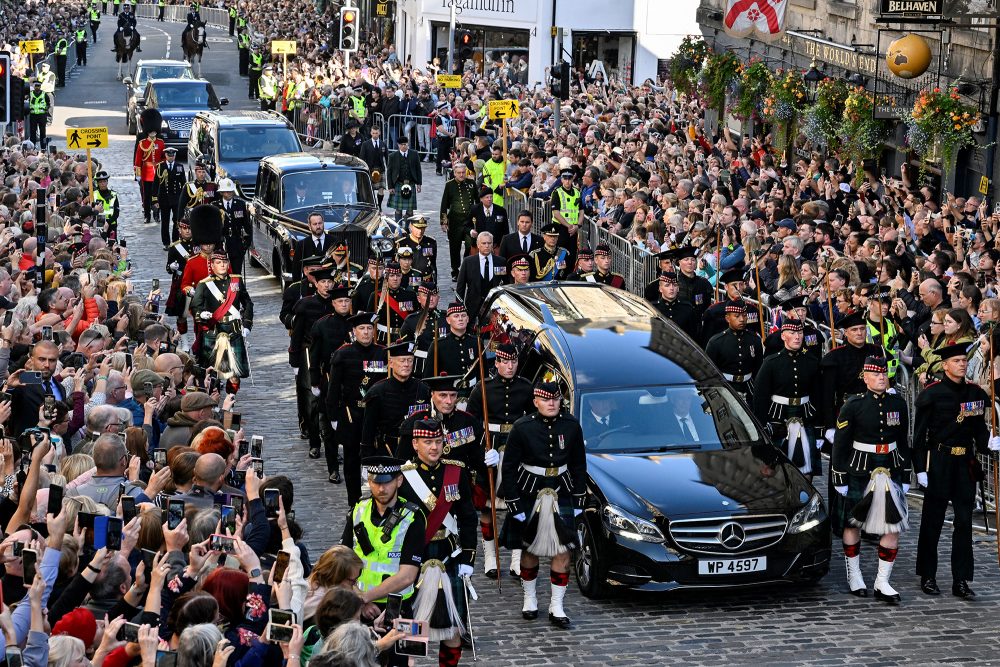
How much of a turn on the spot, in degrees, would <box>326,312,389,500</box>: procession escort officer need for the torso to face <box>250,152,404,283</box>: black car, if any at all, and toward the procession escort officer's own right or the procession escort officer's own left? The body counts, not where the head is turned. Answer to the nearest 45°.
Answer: approximately 135° to the procession escort officer's own left

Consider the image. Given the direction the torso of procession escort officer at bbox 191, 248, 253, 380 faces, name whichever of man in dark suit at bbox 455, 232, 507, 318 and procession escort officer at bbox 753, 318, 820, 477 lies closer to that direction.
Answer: the procession escort officer

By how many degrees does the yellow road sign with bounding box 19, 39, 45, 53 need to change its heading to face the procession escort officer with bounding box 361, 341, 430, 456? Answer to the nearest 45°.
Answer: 0° — it already faces them

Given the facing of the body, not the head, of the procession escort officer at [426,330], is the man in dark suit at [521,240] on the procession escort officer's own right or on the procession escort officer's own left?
on the procession escort officer's own left

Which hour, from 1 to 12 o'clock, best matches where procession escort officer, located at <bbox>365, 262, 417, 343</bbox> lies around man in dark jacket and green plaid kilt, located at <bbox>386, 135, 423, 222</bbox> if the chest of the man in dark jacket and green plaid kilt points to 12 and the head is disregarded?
The procession escort officer is roughly at 12 o'clock from the man in dark jacket and green plaid kilt.

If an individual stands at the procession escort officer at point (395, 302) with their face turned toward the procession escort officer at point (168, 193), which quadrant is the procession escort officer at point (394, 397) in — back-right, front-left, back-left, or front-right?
back-left

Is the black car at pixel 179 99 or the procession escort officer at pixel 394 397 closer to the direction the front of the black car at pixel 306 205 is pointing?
the procession escort officer

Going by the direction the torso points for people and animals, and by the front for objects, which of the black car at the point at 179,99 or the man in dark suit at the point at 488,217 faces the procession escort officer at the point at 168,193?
the black car

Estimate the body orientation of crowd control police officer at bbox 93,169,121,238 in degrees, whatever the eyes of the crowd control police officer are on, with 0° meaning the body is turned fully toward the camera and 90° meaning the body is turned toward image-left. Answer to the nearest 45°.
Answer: approximately 45°

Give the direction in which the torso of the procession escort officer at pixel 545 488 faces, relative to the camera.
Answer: toward the camera

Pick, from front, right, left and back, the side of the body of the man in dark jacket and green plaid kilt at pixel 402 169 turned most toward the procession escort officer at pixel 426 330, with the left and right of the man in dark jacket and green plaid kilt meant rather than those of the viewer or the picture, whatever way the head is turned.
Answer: front

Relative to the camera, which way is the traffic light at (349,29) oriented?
toward the camera

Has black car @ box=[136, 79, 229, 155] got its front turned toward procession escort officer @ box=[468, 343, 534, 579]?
yes

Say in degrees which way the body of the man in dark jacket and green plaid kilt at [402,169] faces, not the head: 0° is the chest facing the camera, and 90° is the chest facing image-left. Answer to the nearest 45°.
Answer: approximately 0°

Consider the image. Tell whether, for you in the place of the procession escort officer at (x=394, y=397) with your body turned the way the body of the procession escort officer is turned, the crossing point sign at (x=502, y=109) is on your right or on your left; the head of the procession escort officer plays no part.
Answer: on your left

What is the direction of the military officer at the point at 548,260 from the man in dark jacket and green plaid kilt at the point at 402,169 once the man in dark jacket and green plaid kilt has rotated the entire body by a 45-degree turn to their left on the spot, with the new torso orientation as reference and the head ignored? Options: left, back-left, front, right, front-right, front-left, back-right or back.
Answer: front-right

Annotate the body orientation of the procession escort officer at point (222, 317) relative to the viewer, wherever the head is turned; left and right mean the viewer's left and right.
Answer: facing the viewer
